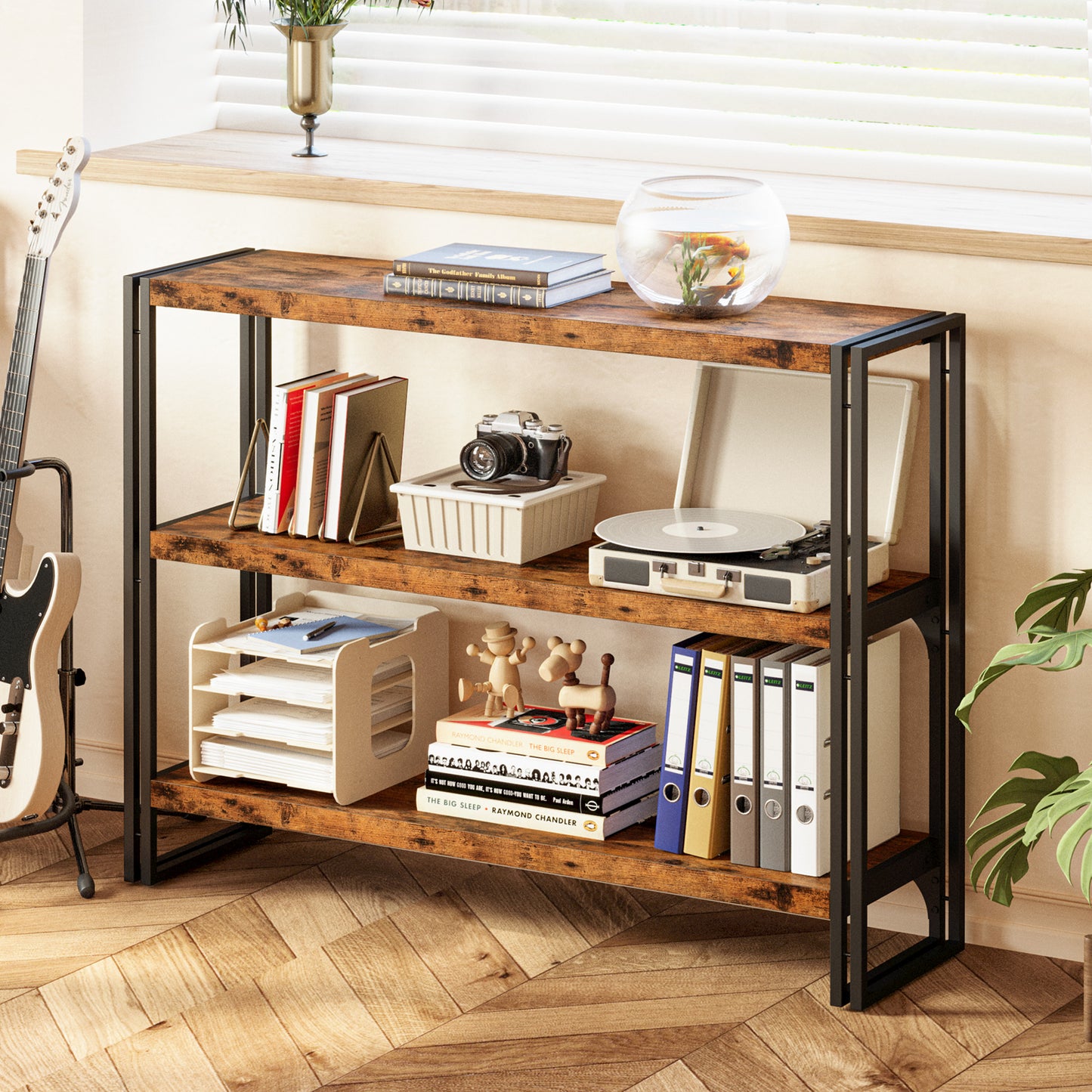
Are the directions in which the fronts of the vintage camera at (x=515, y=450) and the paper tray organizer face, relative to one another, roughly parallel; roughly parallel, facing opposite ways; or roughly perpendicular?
roughly parallel

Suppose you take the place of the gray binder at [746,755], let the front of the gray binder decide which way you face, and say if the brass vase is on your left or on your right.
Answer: on your right

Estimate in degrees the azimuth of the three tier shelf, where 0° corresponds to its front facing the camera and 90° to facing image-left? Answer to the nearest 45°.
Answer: approximately 45°

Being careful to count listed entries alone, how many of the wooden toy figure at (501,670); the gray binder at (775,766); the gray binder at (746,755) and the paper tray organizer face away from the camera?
0

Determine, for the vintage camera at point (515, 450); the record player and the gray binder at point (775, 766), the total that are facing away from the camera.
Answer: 0

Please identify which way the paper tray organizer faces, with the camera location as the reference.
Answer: facing the viewer and to the left of the viewer
